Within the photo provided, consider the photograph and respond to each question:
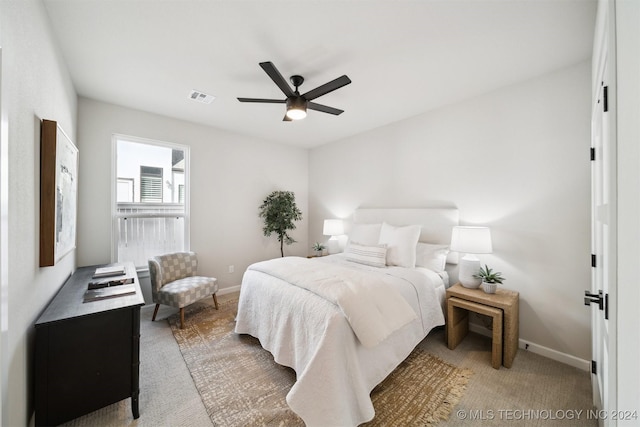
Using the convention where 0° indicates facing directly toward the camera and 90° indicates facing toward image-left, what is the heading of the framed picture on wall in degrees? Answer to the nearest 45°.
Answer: approximately 270°

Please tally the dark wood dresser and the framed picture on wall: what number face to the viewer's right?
2

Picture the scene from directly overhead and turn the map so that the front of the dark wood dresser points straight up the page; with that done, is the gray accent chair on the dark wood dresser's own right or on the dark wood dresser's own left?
on the dark wood dresser's own left

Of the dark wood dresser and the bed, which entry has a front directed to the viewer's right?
the dark wood dresser

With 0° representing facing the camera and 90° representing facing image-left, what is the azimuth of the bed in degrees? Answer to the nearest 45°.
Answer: approximately 45°

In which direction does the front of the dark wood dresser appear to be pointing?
to the viewer's right

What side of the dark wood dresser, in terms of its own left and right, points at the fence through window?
left

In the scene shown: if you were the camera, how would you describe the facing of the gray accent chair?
facing the viewer and to the right of the viewer

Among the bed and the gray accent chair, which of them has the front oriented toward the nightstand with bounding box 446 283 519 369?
the gray accent chair

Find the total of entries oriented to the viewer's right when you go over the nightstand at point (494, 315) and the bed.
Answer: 0
